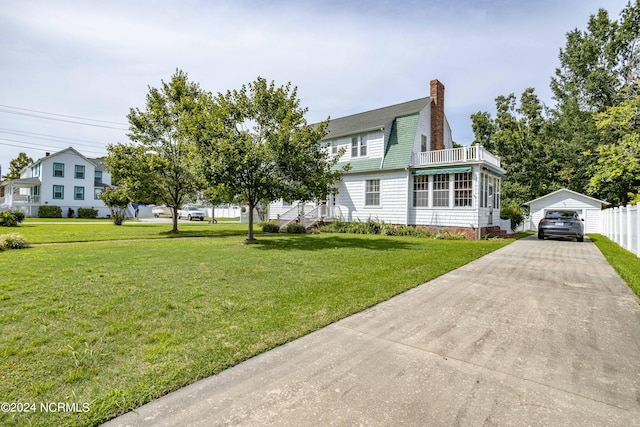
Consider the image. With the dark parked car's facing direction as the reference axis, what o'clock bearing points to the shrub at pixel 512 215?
The shrub is roughly at 11 o'clock from the dark parked car.

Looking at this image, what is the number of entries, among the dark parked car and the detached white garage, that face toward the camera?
1

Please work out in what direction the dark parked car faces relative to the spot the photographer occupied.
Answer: facing away from the viewer

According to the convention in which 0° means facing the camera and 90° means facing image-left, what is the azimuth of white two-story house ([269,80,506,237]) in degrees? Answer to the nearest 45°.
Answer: approximately 45°

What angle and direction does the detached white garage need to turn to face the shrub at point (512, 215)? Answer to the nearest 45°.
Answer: approximately 45° to its right

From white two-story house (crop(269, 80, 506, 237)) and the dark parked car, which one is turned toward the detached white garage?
the dark parked car

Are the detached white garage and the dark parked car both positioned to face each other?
yes

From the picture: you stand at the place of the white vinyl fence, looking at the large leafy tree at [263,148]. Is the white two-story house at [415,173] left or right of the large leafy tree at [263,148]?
right

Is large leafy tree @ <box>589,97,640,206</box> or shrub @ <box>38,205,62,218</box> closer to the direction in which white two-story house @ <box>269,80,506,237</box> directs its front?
the shrub

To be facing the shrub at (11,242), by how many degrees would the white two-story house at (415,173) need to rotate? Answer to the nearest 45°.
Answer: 0° — it already faces it

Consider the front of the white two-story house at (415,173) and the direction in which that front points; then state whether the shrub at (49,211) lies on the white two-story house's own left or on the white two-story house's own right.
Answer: on the white two-story house's own right

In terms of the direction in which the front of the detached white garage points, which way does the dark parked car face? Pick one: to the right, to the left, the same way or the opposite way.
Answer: the opposite way

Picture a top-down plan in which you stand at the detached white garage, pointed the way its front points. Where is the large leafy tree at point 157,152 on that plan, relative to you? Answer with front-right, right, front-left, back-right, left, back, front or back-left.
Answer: front-right
